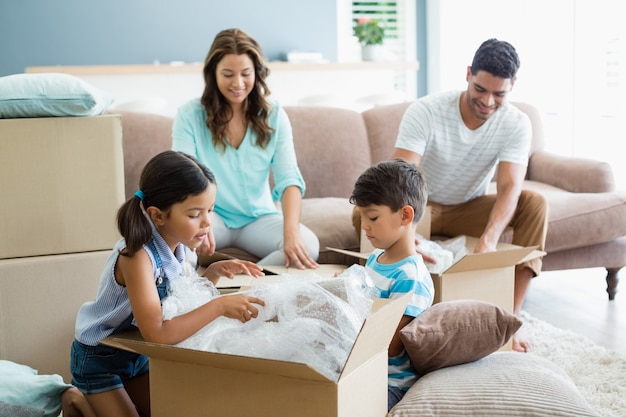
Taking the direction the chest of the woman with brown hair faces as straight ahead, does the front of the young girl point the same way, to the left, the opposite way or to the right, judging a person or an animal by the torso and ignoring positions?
to the left

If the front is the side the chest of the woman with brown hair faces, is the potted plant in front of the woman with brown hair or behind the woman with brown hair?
behind

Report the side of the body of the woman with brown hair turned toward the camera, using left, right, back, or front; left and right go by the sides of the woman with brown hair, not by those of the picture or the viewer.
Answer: front

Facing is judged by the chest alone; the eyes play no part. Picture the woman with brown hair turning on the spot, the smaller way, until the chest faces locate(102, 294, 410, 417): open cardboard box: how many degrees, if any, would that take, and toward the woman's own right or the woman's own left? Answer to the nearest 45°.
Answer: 0° — they already face it

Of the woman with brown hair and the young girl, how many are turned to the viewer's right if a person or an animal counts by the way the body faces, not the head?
1

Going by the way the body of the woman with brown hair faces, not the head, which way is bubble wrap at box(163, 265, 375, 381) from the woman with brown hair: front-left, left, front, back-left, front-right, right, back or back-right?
front

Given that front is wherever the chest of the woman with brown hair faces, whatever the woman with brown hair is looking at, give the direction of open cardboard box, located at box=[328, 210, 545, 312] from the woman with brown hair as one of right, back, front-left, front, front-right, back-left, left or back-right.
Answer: front-left

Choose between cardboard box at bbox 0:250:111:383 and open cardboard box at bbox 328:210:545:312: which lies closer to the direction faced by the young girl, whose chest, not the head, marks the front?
the open cardboard box

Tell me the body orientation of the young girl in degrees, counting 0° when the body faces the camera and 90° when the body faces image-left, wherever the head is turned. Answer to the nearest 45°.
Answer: approximately 270°
